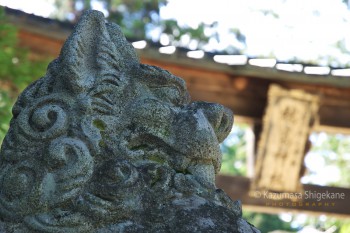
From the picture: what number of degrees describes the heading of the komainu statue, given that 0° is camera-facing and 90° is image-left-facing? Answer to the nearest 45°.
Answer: approximately 270°
